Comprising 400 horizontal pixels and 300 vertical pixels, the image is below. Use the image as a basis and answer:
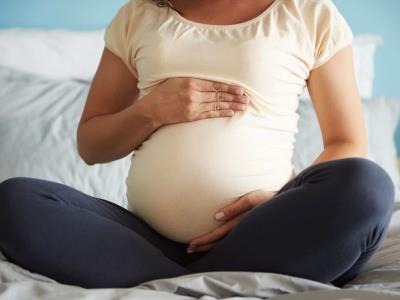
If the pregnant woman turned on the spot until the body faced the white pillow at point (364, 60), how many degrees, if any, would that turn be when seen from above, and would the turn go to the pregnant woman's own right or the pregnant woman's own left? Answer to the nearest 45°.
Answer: approximately 180°

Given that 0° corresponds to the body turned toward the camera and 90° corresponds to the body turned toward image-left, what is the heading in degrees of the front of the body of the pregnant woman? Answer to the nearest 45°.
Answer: approximately 0°

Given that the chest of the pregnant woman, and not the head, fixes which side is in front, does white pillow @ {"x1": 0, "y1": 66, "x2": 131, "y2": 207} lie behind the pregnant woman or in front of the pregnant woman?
behind
